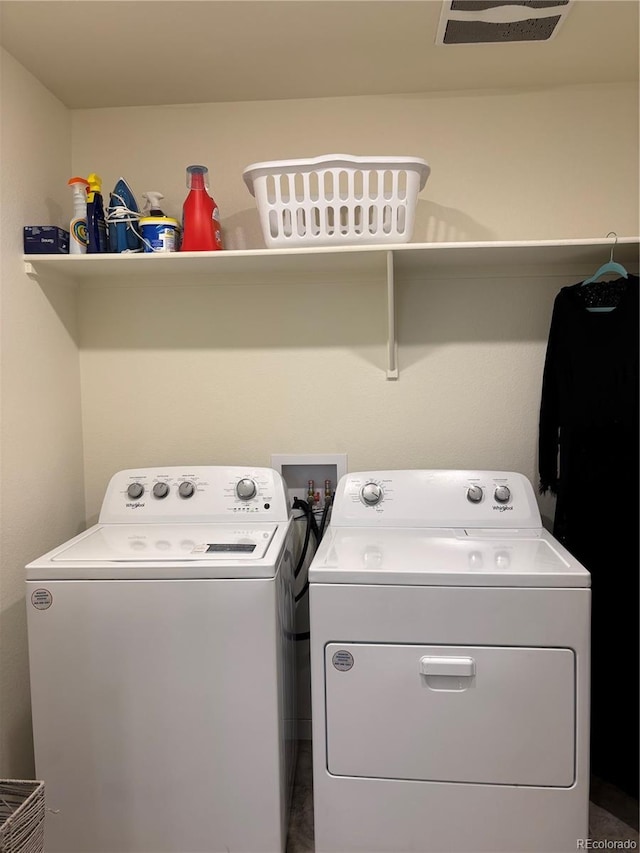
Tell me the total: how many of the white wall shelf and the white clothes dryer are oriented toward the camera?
2

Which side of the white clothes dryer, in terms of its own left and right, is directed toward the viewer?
front

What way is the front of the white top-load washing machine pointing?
toward the camera

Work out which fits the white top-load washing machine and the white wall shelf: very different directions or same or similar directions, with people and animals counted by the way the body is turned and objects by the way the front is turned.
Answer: same or similar directions

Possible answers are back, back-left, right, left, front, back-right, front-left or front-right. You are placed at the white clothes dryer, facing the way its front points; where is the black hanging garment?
back-left

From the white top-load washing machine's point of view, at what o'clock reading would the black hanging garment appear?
The black hanging garment is roughly at 9 o'clock from the white top-load washing machine.

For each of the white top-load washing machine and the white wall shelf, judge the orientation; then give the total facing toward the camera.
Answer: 2

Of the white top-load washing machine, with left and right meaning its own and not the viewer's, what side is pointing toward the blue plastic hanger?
left

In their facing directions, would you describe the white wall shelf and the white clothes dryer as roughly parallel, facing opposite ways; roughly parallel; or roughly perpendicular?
roughly parallel

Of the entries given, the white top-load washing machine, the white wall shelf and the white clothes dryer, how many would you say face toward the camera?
3

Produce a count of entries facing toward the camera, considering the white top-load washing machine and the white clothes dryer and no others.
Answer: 2
